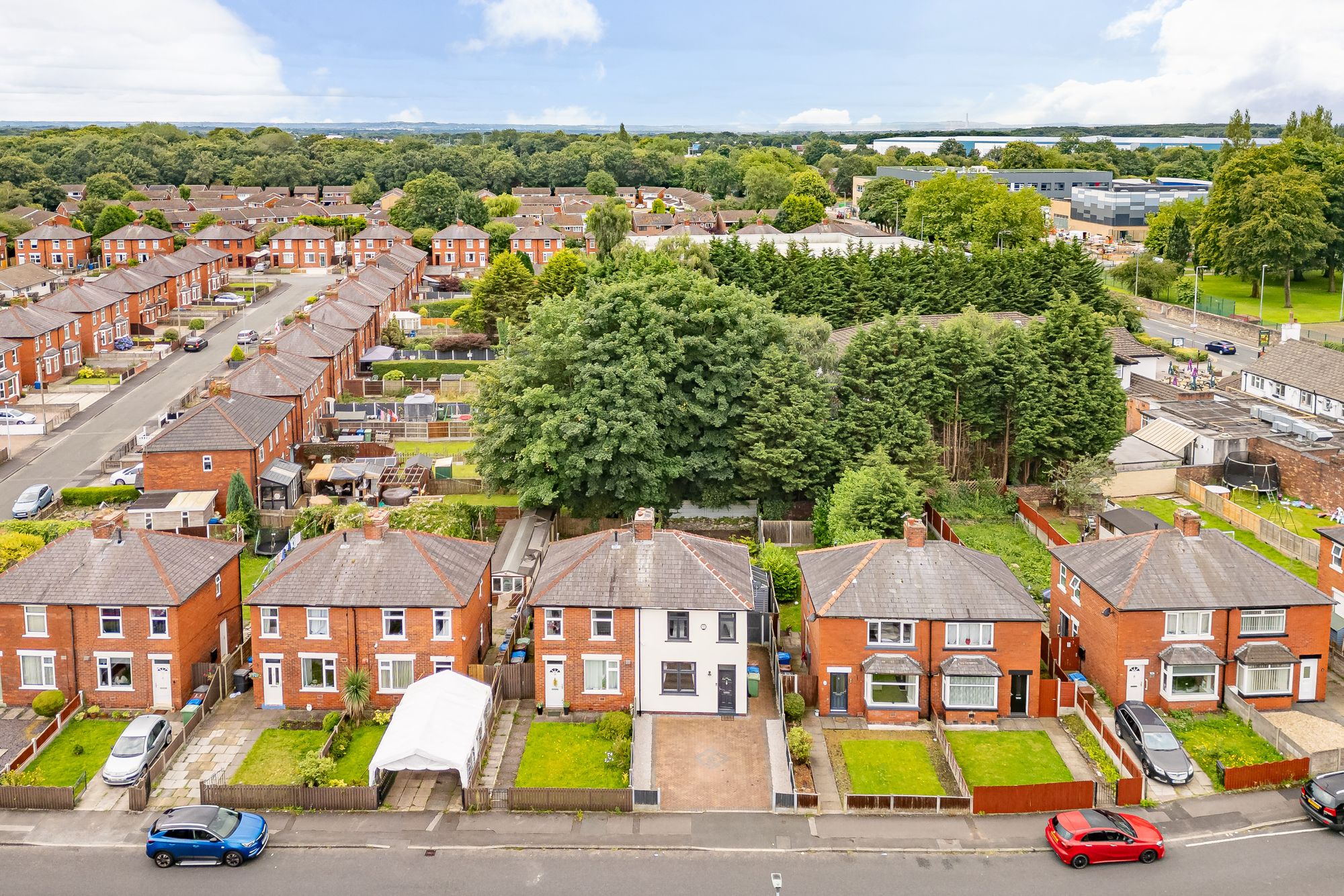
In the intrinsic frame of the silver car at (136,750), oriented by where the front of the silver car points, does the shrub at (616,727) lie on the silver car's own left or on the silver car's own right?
on the silver car's own left

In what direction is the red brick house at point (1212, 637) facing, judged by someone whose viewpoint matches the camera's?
facing the viewer

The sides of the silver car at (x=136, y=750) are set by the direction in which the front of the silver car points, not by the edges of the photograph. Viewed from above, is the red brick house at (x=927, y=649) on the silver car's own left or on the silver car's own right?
on the silver car's own left

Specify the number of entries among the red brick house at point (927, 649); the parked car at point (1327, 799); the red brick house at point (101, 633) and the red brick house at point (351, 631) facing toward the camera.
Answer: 3

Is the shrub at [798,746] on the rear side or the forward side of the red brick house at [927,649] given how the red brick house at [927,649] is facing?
on the forward side

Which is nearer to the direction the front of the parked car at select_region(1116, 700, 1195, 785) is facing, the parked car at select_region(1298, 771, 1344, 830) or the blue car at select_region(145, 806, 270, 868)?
the parked car

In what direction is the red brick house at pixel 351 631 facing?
toward the camera
